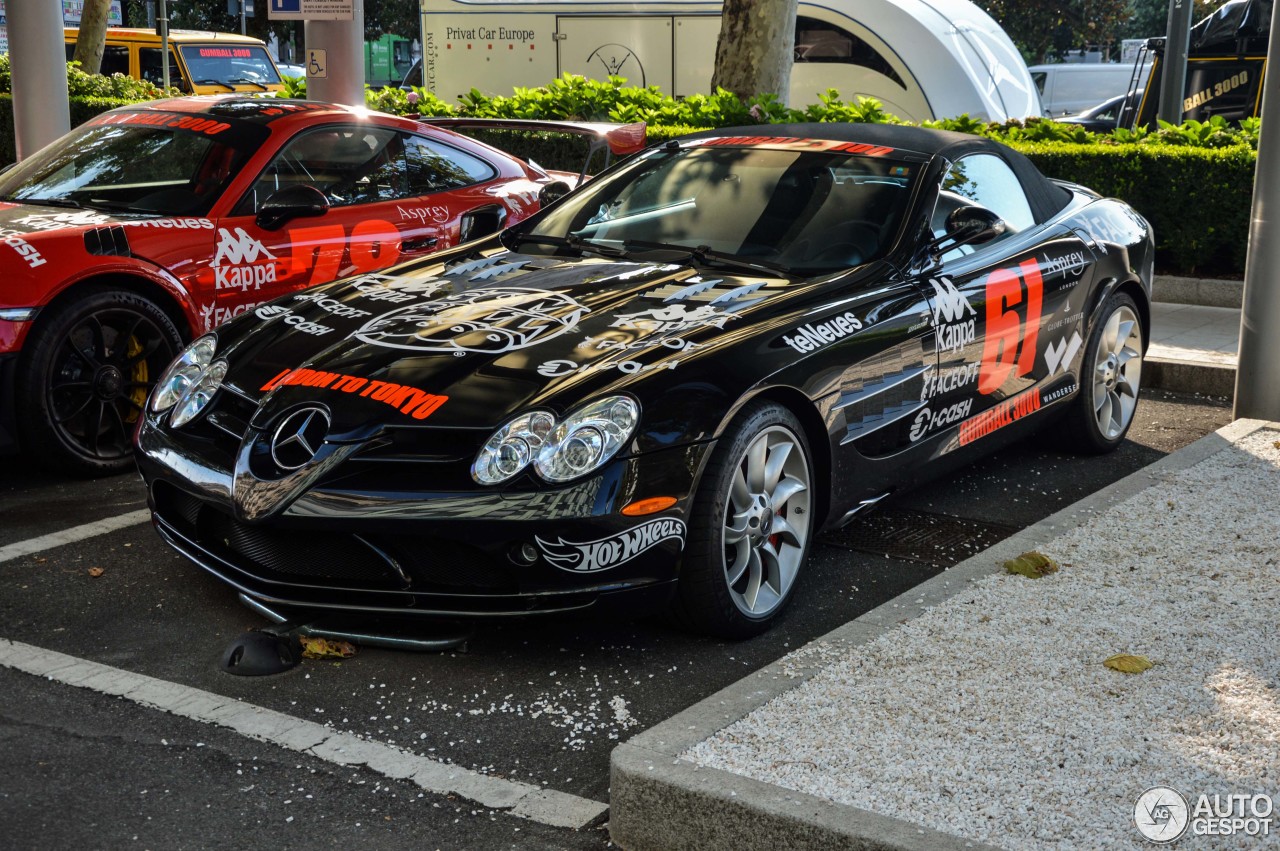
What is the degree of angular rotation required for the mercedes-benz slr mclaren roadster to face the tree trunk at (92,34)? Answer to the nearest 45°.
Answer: approximately 90° to its right

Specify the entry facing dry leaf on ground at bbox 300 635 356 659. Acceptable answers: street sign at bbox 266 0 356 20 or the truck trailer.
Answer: the street sign

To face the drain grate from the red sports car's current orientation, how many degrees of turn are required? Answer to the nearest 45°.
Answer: approximately 90° to its left

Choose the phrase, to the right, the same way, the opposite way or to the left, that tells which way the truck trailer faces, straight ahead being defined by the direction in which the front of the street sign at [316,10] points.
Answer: to the left

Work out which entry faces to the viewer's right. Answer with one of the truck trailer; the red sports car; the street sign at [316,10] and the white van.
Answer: the truck trailer

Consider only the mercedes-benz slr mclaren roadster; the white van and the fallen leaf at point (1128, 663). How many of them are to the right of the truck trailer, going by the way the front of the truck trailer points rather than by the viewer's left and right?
2

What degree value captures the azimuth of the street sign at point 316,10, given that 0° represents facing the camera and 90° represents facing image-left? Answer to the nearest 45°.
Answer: approximately 0°

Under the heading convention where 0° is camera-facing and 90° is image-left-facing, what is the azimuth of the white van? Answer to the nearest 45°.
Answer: approximately 90°

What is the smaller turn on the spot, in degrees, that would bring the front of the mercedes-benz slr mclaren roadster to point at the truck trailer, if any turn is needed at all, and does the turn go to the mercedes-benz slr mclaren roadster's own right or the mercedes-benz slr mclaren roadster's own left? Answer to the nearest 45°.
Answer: approximately 135° to the mercedes-benz slr mclaren roadster's own right

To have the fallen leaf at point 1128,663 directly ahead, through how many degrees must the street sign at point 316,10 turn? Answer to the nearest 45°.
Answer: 0° — it already faces it

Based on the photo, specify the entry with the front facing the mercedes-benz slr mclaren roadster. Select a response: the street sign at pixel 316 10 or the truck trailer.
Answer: the street sign

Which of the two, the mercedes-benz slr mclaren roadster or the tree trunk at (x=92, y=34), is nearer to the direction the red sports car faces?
the mercedes-benz slr mclaren roadster

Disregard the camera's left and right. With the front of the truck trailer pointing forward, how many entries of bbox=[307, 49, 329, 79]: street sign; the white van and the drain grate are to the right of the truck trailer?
2

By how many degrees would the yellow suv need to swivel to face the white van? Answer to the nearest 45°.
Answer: approximately 45° to its left

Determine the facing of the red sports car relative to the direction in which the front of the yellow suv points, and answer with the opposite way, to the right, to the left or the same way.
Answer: to the right

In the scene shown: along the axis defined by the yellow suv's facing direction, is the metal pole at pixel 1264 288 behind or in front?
in front

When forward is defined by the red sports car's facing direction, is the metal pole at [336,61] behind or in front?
behind

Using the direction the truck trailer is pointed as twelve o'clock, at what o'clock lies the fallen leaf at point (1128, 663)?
The fallen leaf is roughly at 3 o'clock from the truck trailer.

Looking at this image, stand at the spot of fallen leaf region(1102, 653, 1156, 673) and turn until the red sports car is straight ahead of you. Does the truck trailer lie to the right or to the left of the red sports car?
right
